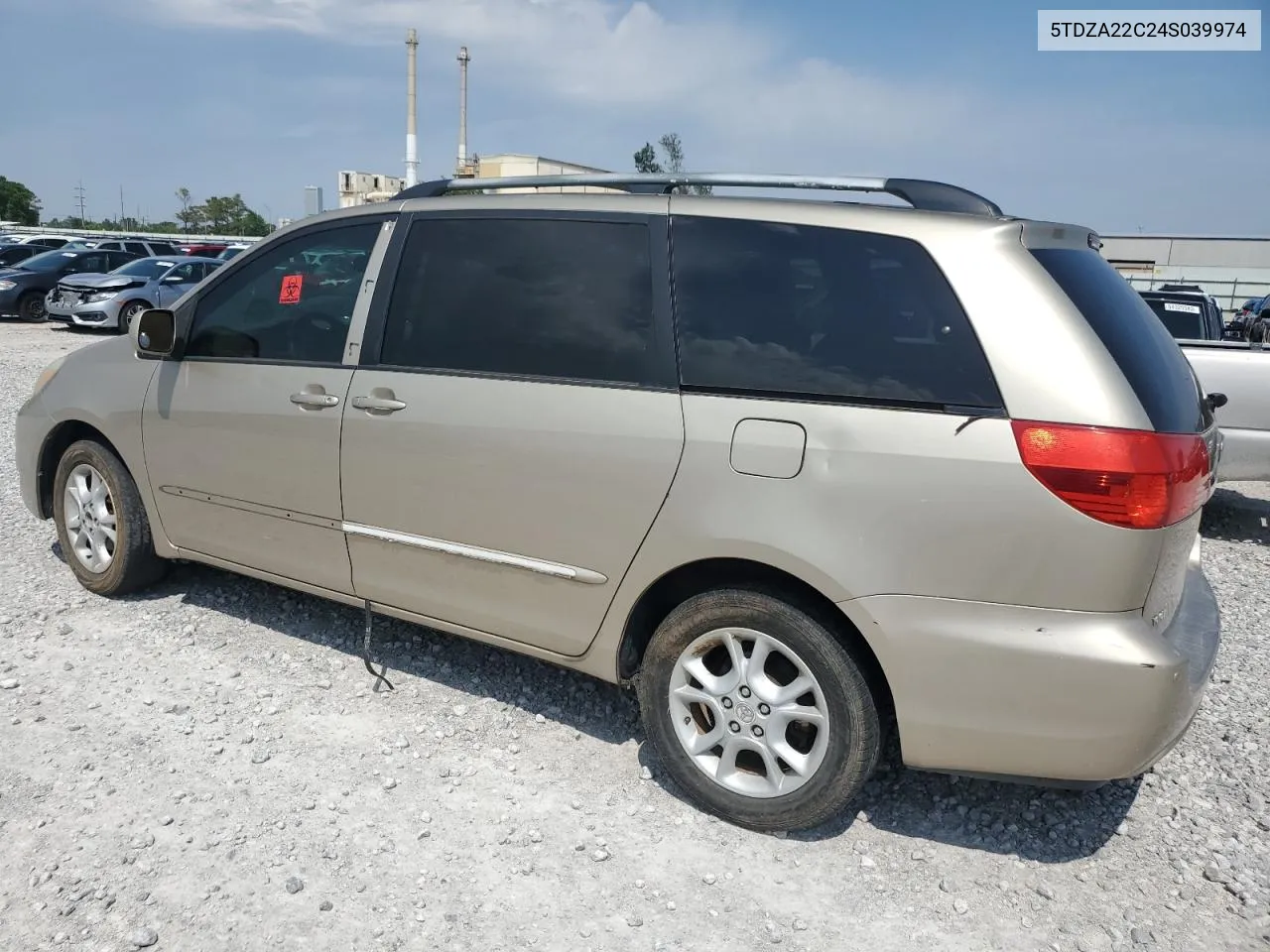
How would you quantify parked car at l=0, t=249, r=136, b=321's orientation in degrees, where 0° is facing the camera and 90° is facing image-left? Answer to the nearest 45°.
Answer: approximately 45°

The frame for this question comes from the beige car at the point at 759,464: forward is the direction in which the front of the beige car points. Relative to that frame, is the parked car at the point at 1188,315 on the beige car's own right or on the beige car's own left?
on the beige car's own right

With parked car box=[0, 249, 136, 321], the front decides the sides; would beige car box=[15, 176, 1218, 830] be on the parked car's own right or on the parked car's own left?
on the parked car's own left

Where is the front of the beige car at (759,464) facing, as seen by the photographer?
facing away from the viewer and to the left of the viewer

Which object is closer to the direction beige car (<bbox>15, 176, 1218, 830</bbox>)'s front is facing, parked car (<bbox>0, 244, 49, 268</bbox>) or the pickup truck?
the parked car

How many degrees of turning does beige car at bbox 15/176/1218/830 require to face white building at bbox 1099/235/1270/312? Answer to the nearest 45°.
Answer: approximately 90° to its right
